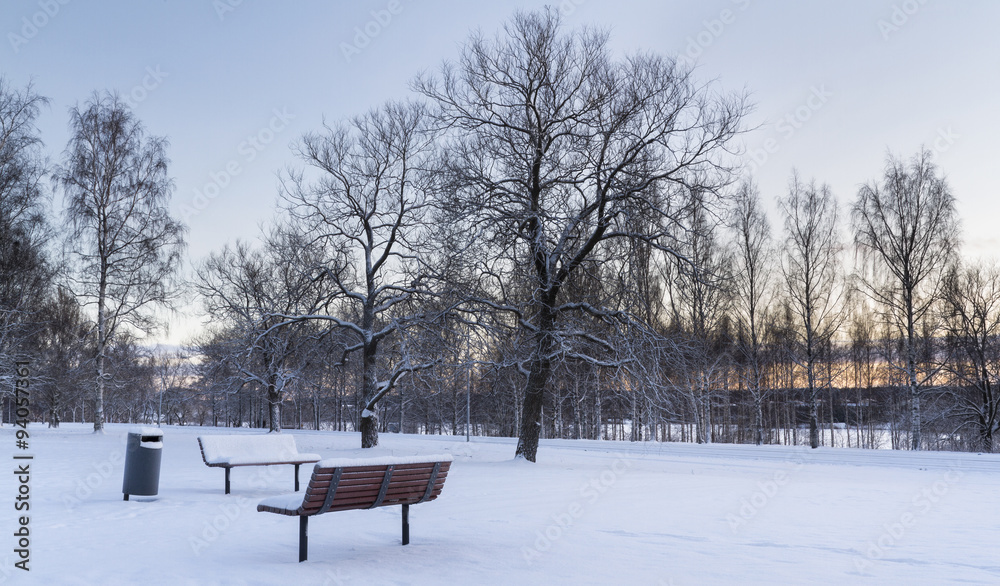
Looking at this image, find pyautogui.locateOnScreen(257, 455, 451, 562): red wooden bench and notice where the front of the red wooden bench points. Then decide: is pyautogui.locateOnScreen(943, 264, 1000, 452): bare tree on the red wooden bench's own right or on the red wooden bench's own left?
on the red wooden bench's own right

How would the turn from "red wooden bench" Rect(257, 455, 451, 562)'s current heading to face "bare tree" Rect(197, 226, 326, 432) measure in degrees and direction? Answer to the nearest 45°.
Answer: approximately 45° to its right

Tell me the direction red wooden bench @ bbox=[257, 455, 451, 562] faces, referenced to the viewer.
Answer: facing away from the viewer and to the left of the viewer
